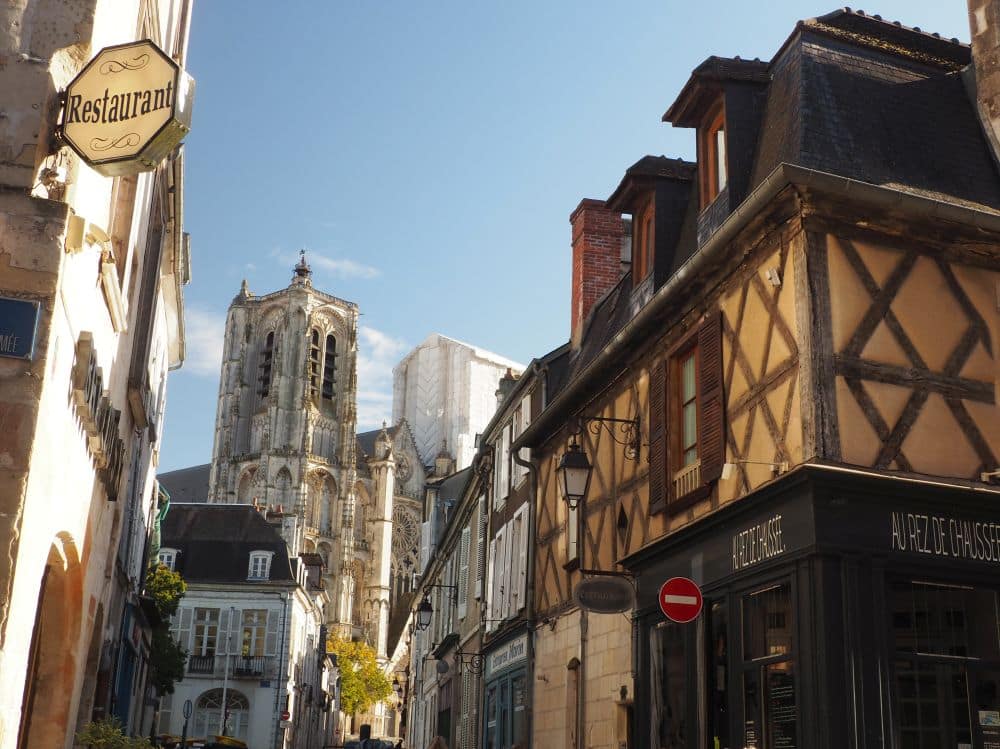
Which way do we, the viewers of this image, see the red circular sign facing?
facing the viewer

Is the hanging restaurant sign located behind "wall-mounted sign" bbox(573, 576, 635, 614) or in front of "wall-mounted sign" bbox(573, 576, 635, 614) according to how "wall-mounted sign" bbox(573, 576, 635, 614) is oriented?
in front

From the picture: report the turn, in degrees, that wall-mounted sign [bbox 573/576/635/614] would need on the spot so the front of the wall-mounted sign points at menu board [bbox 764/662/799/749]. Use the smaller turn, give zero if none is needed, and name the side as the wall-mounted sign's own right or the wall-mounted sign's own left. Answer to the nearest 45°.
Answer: approximately 45° to the wall-mounted sign's own left

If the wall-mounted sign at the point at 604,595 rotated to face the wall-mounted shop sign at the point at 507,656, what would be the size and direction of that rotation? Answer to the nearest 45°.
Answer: approximately 180°

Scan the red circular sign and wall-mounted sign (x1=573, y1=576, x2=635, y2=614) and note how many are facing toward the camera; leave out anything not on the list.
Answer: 2

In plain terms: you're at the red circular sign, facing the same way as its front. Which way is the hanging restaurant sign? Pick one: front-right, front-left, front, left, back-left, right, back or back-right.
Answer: front-right

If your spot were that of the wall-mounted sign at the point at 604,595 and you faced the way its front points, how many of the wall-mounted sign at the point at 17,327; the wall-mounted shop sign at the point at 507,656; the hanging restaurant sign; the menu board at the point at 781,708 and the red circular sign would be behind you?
1

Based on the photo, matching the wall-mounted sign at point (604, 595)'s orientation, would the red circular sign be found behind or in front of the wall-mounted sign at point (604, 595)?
in front
